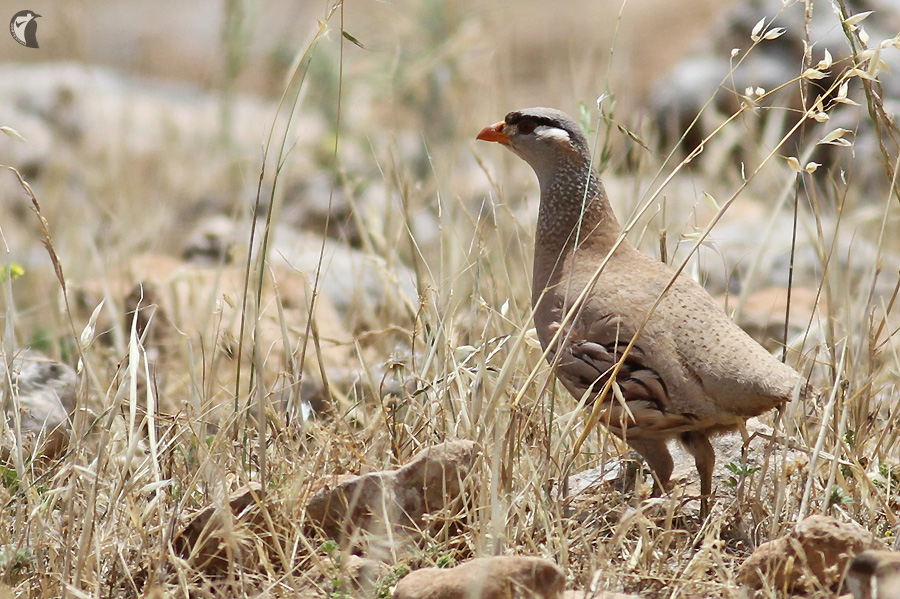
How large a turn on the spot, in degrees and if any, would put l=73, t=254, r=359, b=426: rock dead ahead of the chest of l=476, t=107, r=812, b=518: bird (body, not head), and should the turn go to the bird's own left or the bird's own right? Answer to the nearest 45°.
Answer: approximately 45° to the bird's own right

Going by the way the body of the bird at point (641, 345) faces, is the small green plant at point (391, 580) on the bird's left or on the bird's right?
on the bird's left

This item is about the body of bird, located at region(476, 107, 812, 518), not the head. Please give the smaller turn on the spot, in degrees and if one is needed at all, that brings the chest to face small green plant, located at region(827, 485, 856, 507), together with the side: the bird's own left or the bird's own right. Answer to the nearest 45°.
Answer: approximately 135° to the bird's own left

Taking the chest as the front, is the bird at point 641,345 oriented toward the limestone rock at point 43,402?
yes

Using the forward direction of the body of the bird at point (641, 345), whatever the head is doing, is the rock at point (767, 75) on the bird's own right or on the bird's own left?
on the bird's own right

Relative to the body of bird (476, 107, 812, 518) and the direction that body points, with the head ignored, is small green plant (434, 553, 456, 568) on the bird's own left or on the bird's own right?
on the bird's own left

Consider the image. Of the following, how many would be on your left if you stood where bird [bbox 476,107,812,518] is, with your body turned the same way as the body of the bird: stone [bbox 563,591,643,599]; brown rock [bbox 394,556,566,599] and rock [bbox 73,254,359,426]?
2

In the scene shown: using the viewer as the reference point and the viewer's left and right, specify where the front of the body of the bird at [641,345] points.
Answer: facing to the left of the viewer

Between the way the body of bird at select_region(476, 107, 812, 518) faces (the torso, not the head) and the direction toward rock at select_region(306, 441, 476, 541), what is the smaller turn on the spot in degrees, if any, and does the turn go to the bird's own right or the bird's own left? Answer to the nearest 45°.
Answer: approximately 45° to the bird's own left

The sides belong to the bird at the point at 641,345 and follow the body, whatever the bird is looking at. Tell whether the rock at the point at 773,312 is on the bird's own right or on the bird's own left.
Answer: on the bird's own right

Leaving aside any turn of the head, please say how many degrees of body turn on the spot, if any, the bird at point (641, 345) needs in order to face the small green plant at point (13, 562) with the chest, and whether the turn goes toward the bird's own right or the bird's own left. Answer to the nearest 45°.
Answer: approximately 45° to the bird's own left
